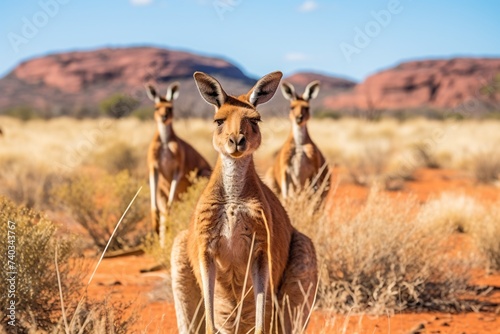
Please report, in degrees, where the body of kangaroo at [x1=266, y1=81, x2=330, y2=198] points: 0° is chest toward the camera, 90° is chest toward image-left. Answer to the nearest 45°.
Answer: approximately 0°

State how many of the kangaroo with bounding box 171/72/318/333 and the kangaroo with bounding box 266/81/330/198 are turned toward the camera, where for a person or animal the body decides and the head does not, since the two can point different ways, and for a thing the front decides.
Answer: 2

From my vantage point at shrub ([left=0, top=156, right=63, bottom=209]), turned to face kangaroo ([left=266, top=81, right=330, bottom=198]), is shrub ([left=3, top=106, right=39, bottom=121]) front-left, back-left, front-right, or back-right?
back-left

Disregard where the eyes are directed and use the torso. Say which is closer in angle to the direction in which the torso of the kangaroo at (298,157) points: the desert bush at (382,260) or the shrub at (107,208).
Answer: the desert bush

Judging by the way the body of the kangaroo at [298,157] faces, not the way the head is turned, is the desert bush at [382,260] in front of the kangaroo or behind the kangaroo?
in front

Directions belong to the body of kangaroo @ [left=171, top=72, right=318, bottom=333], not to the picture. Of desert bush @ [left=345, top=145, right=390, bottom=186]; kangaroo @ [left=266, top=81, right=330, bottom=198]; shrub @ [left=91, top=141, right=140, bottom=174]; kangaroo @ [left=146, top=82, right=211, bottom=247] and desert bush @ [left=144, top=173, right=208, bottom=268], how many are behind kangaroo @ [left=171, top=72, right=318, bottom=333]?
5

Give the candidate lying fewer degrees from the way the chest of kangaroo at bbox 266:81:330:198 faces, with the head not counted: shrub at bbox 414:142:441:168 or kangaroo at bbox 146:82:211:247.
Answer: the kangaroo

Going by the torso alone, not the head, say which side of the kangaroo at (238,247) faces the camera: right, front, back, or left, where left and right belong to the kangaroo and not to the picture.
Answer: front

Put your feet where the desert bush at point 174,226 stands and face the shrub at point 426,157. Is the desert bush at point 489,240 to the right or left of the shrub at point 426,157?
right

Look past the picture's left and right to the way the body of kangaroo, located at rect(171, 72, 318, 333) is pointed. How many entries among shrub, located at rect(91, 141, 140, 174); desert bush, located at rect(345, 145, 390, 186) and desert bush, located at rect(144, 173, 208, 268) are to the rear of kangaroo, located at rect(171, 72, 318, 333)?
3

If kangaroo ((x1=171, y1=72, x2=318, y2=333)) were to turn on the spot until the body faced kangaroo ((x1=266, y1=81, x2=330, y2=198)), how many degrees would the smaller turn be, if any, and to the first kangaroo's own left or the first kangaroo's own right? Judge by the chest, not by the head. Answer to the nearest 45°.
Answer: approximately 180°

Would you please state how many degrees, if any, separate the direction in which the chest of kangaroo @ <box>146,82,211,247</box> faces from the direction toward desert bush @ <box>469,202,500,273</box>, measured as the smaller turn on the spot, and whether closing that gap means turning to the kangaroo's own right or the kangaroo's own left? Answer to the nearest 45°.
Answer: approximately 90° to the kangaroo's own left

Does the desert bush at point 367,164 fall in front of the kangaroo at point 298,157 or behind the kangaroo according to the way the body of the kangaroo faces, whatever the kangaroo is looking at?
behind

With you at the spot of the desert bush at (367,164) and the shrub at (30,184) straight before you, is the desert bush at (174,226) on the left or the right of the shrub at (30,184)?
left

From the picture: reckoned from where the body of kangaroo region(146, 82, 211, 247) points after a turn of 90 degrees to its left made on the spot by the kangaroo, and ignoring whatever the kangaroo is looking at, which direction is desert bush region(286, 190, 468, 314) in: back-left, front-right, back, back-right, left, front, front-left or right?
front
